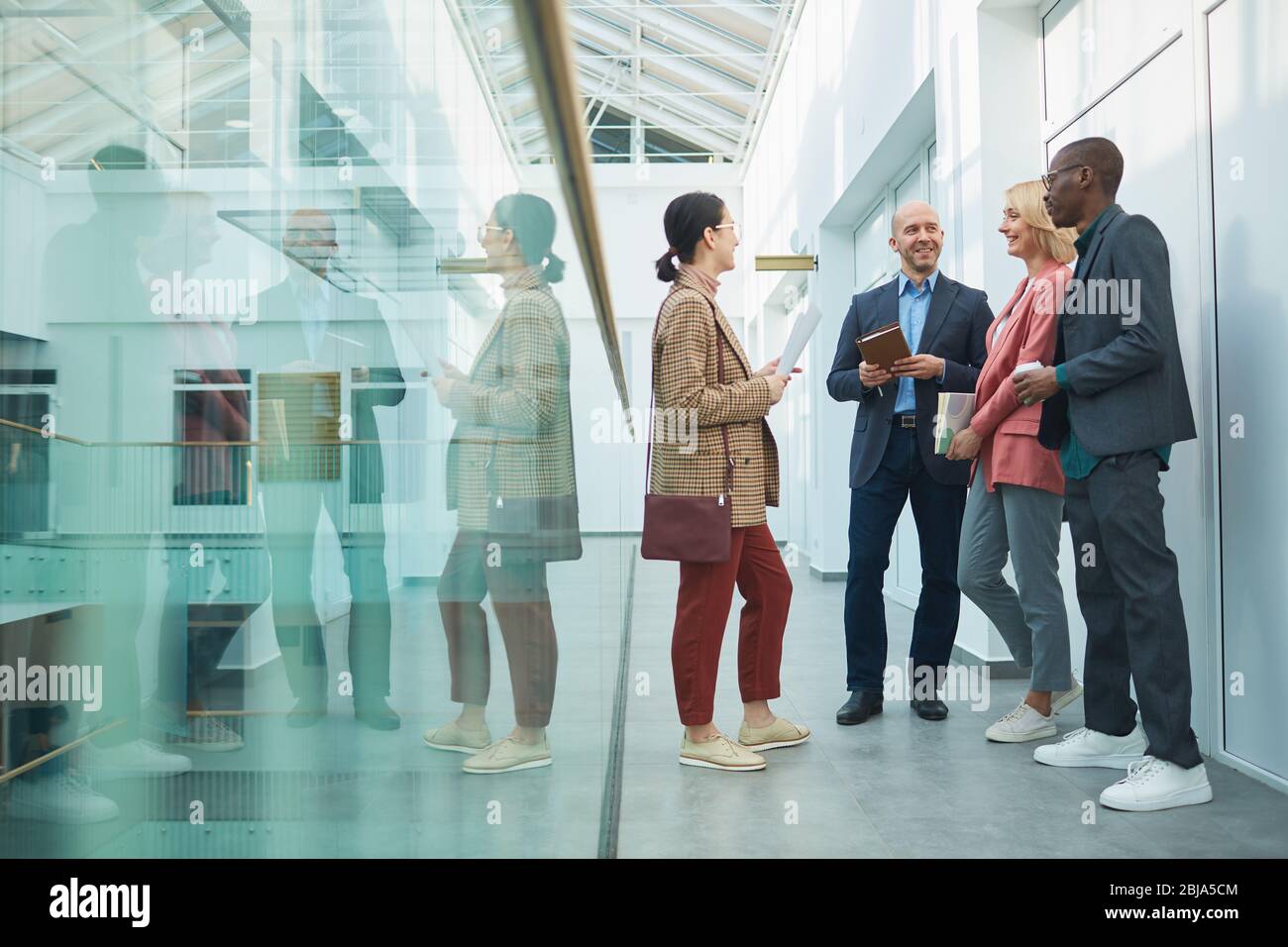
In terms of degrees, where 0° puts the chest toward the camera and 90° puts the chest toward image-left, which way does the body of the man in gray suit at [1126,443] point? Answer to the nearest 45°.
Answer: approximately 90°

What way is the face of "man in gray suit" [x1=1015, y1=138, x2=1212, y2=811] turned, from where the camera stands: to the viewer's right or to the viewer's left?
to the viewer's left

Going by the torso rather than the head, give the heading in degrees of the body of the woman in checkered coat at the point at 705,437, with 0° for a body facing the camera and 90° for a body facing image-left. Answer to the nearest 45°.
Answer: approximately 270°

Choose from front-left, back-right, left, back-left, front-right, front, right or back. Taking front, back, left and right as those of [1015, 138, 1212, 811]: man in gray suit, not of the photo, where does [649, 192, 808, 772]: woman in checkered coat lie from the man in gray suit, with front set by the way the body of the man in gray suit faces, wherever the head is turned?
front

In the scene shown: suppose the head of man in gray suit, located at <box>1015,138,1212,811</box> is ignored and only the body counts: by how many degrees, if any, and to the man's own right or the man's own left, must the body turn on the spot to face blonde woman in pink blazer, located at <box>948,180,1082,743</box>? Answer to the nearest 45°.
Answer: approximately 45° to the man's own right

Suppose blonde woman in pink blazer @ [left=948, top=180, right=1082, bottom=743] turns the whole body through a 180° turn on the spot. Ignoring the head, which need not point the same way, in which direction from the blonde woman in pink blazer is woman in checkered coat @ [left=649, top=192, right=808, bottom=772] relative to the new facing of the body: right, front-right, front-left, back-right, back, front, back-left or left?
back-right

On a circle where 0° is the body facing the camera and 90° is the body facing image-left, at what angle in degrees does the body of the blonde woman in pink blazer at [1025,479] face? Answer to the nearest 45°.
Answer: approximately 90°

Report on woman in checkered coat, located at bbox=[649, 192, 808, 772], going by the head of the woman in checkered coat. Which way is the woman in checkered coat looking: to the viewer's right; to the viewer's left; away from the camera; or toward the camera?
to the viewer's right

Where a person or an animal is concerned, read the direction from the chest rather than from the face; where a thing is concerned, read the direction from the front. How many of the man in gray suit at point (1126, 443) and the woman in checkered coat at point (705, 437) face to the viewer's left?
1

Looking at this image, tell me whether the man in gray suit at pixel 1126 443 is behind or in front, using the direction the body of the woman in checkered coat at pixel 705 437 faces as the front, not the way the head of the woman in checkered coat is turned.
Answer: in front

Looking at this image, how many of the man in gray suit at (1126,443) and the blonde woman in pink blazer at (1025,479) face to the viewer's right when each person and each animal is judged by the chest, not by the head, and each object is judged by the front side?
0
